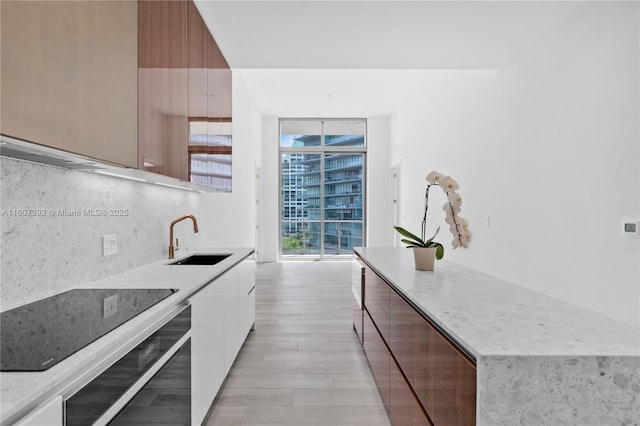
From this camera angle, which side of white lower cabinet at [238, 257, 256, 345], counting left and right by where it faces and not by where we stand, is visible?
right

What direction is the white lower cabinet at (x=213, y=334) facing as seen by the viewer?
to the viewer's right

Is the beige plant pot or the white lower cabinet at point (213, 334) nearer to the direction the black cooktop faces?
the beige plant pot
